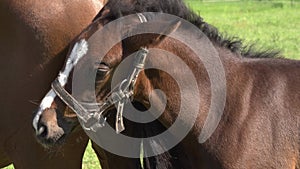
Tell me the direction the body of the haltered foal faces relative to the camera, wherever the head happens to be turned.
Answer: to the viewer's left
